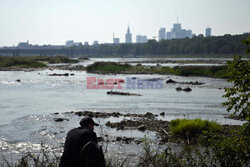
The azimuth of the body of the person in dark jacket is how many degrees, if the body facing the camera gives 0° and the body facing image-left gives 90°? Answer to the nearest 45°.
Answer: approximately 225°
